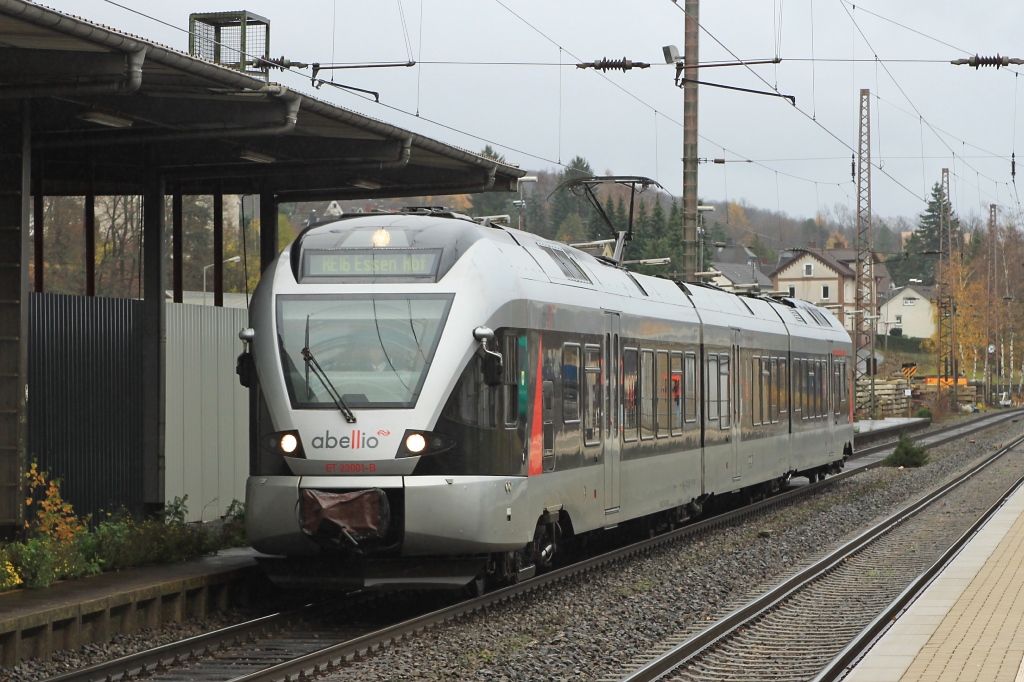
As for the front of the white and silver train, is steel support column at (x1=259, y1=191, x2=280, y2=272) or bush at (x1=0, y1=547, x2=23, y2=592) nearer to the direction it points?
the bush

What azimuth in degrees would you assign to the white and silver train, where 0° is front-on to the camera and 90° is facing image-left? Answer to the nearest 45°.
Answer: approximately 45°

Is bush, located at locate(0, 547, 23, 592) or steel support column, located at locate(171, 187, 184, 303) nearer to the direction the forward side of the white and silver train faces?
the bush

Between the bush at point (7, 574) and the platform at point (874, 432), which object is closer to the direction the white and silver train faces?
the bush

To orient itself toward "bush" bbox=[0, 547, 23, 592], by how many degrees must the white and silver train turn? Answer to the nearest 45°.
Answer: approximately 45° to its right

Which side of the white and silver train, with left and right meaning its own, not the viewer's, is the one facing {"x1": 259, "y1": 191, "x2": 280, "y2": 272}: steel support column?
right

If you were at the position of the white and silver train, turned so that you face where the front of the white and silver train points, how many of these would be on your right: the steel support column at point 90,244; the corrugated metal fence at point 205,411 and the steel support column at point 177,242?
3

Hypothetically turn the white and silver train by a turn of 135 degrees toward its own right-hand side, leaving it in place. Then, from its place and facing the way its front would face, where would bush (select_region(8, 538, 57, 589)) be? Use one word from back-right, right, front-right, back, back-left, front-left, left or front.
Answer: left

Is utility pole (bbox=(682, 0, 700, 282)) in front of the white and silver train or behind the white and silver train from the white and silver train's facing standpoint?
behind

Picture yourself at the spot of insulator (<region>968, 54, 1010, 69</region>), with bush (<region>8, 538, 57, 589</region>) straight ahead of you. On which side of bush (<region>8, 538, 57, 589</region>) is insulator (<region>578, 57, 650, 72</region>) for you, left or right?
right

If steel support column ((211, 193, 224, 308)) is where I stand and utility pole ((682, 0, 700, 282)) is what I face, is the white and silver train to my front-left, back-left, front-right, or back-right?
front-right
